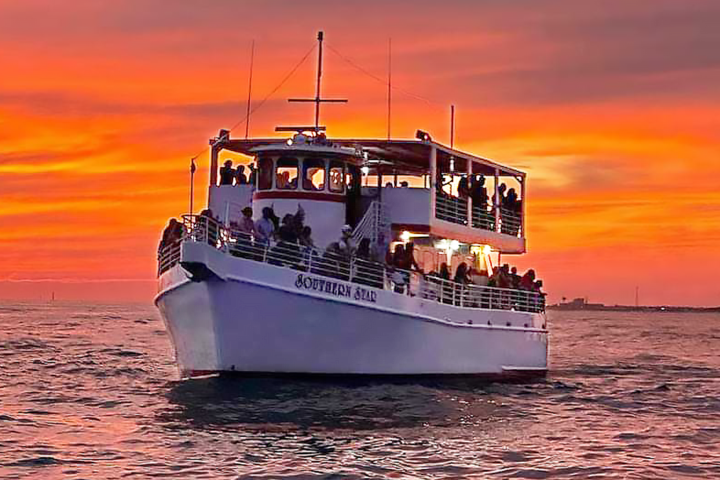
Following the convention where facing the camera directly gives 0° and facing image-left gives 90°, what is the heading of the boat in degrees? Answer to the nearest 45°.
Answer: approximately 45°

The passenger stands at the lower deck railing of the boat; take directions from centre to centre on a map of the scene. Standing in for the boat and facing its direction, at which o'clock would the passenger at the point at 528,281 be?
The passenger is roughly at 6 o'clock from the boat.

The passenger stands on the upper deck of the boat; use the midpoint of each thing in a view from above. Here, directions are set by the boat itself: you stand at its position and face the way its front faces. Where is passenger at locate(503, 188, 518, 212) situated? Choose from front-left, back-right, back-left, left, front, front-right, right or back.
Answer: back

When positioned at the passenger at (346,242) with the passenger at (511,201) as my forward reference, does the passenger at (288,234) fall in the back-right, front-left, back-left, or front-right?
back-left
